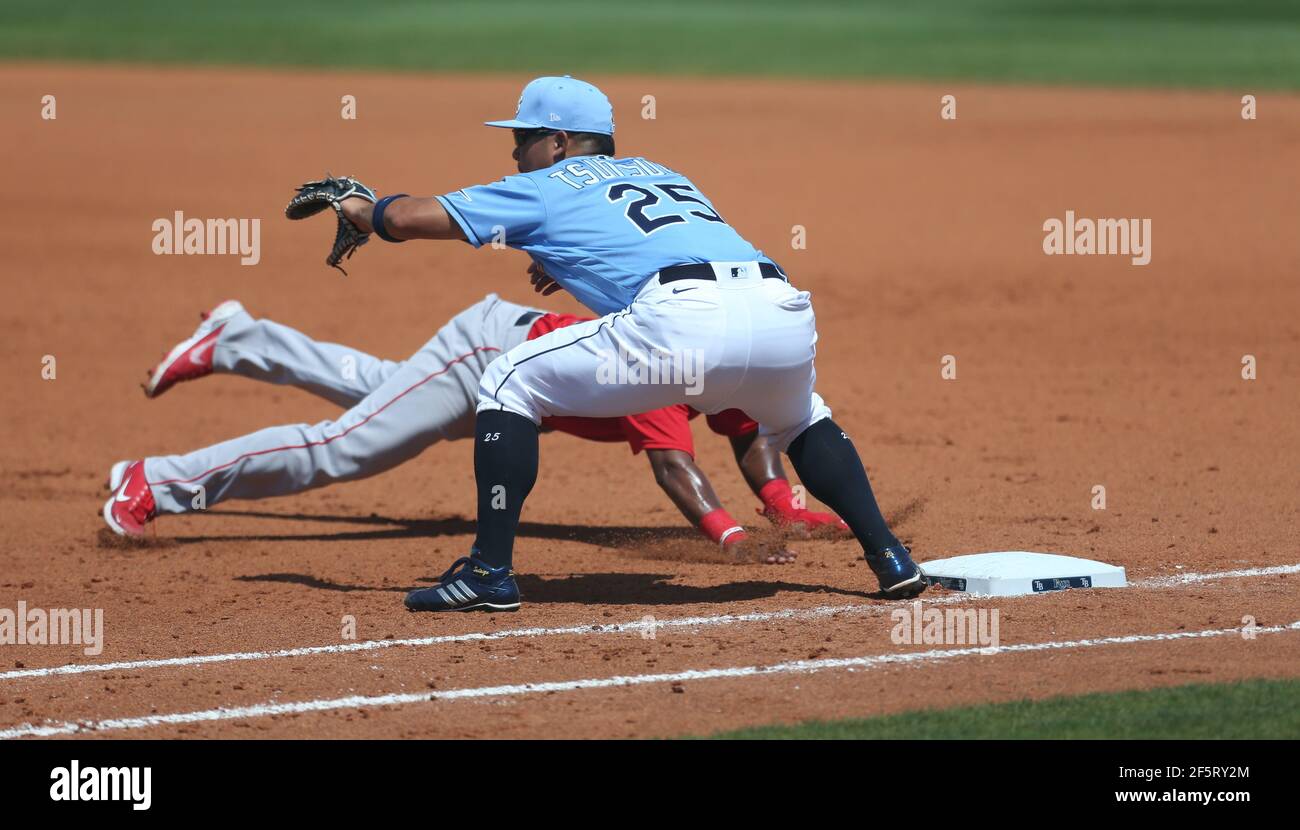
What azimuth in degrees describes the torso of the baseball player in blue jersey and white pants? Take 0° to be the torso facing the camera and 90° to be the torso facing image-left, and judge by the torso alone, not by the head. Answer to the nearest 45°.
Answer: approximately 135°

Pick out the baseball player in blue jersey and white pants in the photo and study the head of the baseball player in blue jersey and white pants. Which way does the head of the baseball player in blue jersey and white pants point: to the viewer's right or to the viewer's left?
to the viewer's left

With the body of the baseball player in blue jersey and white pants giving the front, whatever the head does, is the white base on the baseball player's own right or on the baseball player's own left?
on the baseball player's own right
